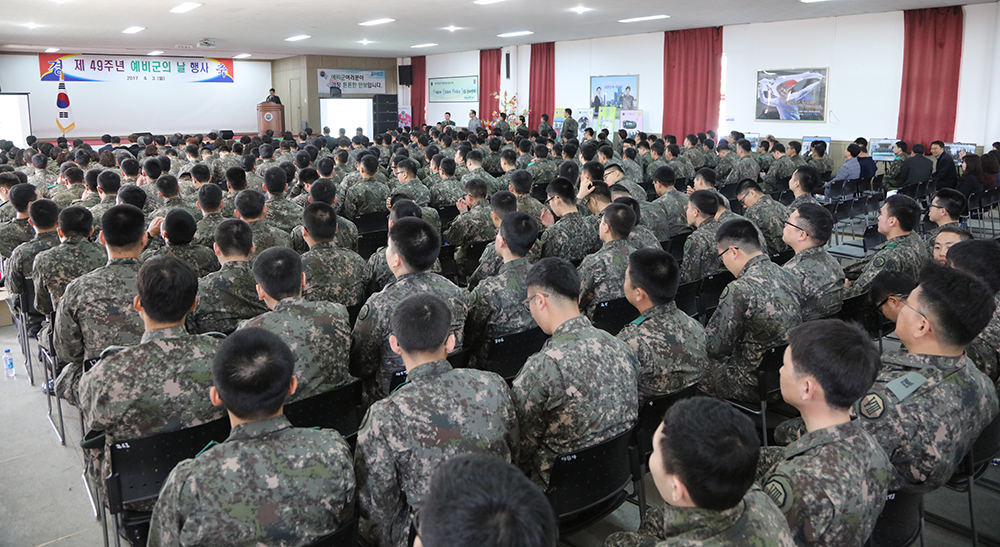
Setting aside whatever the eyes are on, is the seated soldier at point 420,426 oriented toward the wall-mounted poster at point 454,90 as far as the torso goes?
yes

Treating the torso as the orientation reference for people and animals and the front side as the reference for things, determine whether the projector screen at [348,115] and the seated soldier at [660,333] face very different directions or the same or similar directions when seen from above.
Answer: very different directions

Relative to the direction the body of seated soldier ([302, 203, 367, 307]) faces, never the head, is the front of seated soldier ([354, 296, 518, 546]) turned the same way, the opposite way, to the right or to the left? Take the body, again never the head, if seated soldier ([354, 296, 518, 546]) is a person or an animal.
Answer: the same way

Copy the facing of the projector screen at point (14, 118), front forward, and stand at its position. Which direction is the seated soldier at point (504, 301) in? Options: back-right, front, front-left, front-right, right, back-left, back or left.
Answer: front

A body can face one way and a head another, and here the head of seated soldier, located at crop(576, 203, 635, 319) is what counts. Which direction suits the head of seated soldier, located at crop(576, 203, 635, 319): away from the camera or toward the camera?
away from the camera

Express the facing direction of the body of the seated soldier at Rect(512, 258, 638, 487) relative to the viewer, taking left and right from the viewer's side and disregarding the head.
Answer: facing away from the viewer and to the left of the viewer

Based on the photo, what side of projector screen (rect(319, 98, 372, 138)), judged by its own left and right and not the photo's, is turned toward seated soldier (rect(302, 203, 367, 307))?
front

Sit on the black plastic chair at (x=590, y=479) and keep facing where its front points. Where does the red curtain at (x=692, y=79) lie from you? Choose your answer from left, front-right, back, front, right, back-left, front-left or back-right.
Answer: front-right

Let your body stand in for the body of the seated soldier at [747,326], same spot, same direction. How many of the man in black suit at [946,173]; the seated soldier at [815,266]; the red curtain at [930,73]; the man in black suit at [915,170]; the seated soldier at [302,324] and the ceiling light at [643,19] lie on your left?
1

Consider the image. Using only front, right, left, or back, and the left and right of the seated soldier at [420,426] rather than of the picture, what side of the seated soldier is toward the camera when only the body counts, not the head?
back

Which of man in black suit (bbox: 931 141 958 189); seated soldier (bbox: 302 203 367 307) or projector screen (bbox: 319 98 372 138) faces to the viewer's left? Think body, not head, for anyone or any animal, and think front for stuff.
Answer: the man in black suit

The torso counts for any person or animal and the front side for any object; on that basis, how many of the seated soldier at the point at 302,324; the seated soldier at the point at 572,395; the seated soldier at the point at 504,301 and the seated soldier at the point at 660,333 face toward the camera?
0

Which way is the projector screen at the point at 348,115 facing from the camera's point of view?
toward the camera

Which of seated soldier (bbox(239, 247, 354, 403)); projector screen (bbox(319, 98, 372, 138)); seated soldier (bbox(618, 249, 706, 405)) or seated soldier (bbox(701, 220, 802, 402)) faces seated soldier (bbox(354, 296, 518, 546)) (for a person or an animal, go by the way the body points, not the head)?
the projector screen

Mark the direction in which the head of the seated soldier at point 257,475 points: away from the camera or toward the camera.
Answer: away from the camera

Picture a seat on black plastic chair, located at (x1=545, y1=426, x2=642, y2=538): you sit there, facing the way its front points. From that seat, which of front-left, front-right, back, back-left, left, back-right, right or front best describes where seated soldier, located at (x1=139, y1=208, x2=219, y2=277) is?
front

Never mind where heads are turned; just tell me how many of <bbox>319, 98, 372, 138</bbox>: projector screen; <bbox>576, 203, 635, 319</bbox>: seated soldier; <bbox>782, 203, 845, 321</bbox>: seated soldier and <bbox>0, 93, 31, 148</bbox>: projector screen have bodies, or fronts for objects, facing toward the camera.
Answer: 2

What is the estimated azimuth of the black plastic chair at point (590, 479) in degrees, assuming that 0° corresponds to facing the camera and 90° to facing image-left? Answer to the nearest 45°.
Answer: approximately 135°

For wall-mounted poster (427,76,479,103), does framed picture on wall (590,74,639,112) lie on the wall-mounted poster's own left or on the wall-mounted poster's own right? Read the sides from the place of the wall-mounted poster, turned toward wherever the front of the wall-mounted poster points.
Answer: on the wall-mounted poster's own left
